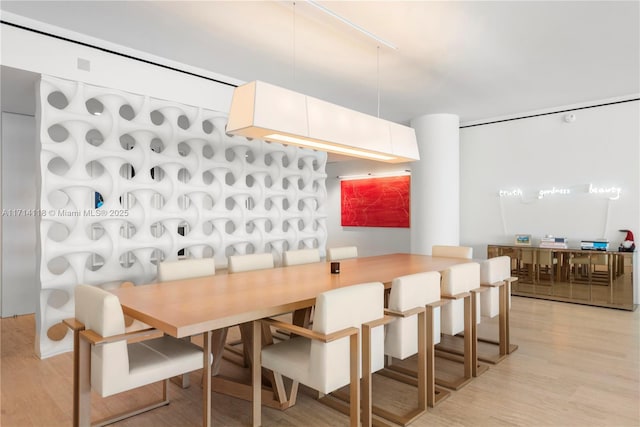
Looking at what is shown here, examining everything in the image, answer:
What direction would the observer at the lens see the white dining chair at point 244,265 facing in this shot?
facing the viewer and to the right of the viewer

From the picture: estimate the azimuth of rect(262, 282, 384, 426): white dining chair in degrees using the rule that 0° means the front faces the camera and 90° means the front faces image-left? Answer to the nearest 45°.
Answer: approximately 135°

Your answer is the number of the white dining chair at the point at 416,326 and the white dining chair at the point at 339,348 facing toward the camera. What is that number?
0

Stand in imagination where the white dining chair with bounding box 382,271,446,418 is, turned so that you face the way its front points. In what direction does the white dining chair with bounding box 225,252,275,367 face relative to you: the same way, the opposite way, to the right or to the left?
the opposite way

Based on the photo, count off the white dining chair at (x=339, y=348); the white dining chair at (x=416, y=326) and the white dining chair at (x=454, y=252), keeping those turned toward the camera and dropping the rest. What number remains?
1

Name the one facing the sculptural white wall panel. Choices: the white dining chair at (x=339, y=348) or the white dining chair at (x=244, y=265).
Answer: the white dining chair at (x=339, y=348)

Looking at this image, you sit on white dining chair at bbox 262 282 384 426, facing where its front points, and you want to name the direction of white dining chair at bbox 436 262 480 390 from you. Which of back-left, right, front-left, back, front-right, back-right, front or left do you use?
right

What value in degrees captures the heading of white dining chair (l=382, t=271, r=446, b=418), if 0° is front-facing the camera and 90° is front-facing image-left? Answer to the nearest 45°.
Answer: approximately 135°

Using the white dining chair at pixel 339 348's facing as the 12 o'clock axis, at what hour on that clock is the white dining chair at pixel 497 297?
the white dining chair at pixel 497 297 is roughly at 3 o'clock from the white dining chair at pixel 339 348.

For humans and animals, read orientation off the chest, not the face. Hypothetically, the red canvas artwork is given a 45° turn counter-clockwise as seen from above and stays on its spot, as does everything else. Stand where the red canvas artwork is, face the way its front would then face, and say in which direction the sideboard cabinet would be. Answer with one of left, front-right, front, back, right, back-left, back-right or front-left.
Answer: front-left

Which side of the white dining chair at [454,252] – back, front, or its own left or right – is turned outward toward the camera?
front

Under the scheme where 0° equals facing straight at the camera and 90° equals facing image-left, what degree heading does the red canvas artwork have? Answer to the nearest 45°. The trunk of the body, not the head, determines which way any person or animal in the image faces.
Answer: approximately 45°
